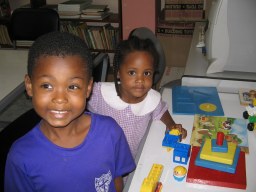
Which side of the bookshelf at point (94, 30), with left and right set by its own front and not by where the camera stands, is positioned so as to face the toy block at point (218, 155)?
front

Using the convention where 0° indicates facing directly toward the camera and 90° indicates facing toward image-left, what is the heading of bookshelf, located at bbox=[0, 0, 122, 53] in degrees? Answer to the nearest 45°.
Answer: approximately 0°

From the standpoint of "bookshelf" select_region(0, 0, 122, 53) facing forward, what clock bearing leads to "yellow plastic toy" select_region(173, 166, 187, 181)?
The yellow plastic toy is roughly at 12 o'clock from the bookshelf.

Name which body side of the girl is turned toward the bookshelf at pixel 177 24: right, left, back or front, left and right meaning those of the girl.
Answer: back

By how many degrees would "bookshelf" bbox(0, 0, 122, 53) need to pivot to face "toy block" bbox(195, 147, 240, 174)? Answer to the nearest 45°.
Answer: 0° — it already faces it

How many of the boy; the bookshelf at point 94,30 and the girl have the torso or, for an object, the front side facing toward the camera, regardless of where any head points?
3
